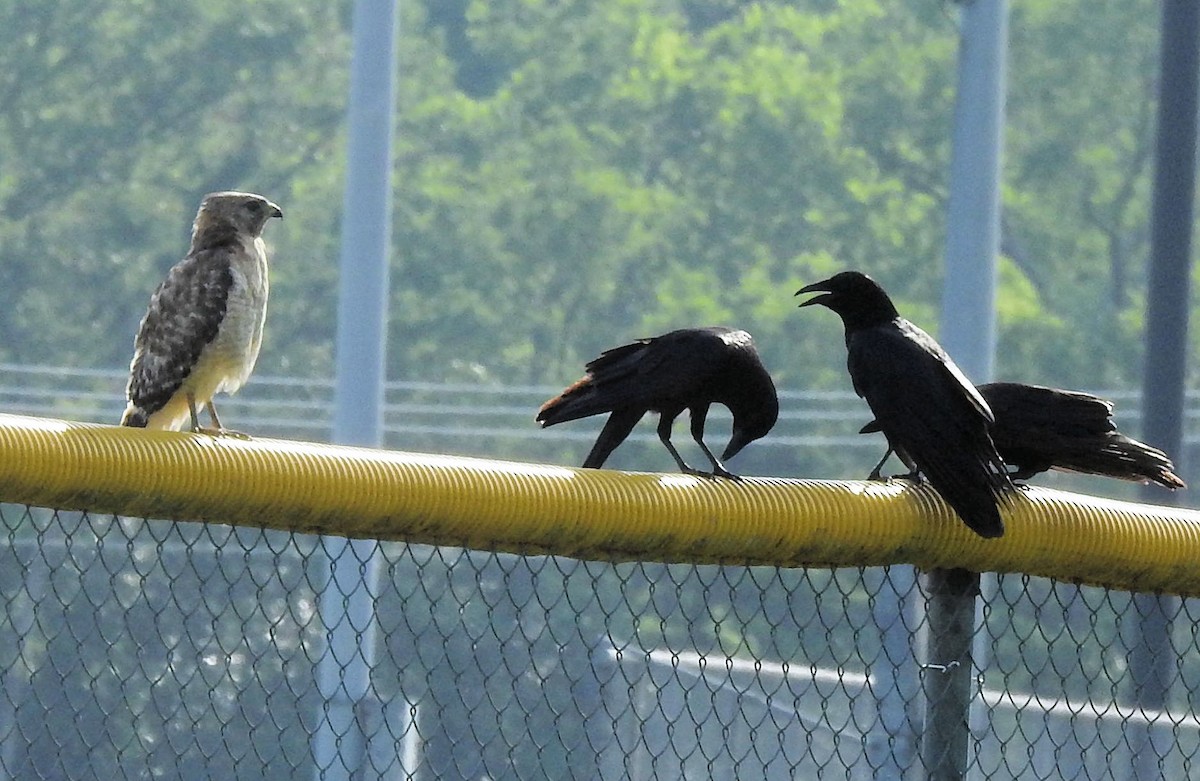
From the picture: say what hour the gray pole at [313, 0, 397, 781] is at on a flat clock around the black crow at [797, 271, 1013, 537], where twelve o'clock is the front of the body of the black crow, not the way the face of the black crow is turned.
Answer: The gray pole is roughly at 2 o'clock from the black crow.

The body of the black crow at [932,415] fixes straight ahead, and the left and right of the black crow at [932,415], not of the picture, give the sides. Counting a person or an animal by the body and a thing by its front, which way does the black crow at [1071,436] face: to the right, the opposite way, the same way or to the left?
the same way

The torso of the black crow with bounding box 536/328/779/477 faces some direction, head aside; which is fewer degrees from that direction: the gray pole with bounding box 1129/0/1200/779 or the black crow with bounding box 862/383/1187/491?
the black crow

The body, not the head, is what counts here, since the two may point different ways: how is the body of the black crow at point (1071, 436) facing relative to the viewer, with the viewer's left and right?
facing to the left of the viewer

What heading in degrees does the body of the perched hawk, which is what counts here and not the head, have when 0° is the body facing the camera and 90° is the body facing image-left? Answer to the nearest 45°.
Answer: approximately 270°

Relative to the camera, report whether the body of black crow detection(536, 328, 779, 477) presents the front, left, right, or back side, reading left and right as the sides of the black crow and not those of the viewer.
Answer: right

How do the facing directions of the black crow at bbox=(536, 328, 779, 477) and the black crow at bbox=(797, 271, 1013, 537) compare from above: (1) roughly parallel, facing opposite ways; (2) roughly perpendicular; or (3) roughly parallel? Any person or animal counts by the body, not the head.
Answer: roughly parallel, facing opposite ways

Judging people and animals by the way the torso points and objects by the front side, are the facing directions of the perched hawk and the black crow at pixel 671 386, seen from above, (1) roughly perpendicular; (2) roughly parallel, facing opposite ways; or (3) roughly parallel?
roughly parallel

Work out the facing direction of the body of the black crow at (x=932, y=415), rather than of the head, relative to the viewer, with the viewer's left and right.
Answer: facing to the left of the viewer

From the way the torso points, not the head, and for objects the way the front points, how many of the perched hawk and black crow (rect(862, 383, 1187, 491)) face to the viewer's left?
1

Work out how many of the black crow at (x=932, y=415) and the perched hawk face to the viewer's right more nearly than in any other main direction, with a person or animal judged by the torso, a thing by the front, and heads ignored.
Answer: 1

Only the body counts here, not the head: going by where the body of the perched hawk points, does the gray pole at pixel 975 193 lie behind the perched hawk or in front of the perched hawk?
in front

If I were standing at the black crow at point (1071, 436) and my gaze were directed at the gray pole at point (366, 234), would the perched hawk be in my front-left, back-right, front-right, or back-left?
front-left

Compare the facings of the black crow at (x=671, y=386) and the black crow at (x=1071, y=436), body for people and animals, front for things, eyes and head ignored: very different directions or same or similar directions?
very different directions
